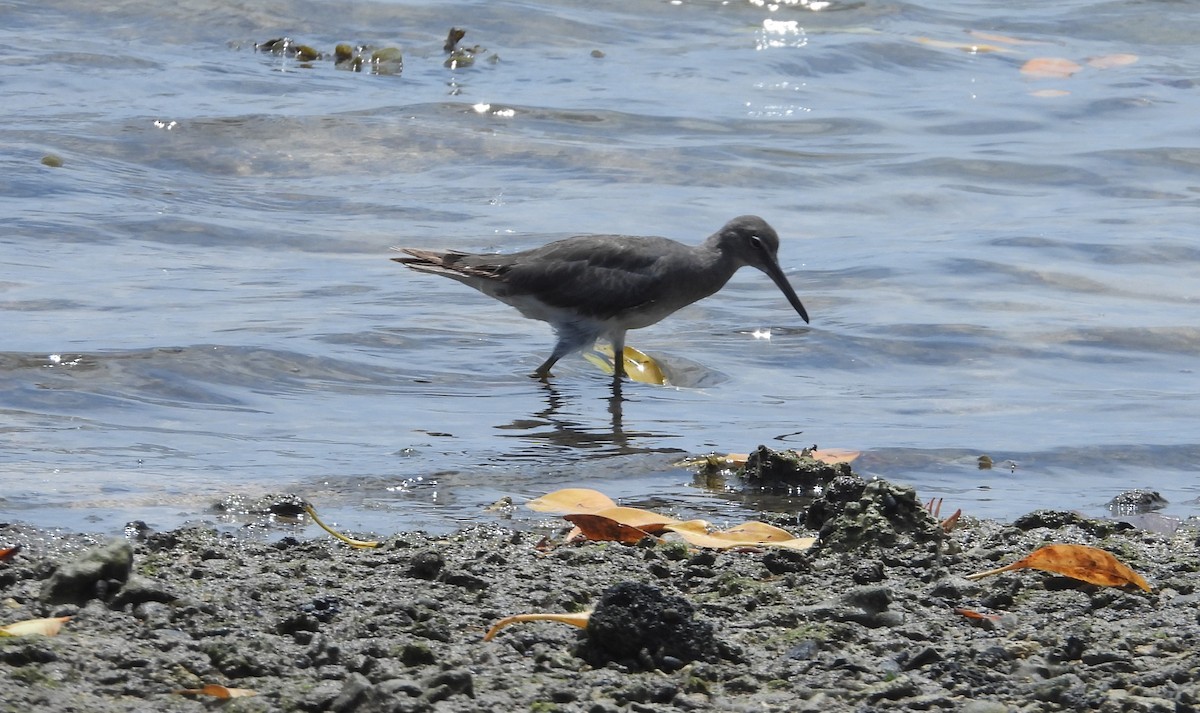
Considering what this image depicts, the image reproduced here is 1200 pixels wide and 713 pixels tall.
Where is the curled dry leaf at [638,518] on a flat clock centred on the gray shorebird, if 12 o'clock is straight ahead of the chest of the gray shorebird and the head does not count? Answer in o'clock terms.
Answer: The curled dry leaf is roughly at 3 o'clock from the gray shorebird.

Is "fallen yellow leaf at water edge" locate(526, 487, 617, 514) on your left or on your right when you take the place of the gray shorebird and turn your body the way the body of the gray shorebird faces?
on your right

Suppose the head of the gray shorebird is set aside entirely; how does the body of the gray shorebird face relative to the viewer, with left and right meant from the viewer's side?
facing to the right of the viewer

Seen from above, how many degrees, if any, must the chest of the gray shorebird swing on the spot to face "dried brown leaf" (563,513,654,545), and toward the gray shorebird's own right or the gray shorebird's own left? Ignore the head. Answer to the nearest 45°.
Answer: approximately 90° to the gray shorebird's own right

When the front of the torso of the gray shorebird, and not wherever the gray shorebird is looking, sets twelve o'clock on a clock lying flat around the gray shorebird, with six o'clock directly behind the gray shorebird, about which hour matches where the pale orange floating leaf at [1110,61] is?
The pale orange floating leaf is roughly at 10 o'clock from the gray shorebird.

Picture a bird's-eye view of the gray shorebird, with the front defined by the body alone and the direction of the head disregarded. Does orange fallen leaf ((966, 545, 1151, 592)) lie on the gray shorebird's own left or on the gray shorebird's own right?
on the gray shorebird's own right

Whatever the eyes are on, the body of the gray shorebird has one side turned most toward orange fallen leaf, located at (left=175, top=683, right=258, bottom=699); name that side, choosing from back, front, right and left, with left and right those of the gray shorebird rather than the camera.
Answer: right

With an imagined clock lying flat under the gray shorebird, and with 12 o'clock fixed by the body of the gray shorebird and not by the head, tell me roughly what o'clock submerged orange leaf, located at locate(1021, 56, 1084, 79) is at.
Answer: The submerged orange leaf is roughly at 10 o'clock from the gray shorebird.

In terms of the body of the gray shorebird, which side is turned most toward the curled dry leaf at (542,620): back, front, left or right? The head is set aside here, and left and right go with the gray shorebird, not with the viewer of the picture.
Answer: right

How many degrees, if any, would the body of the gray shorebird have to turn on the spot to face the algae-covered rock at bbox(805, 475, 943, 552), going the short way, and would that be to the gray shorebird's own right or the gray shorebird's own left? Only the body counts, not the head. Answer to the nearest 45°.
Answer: approximately 90° to the gray shorebird's own right
